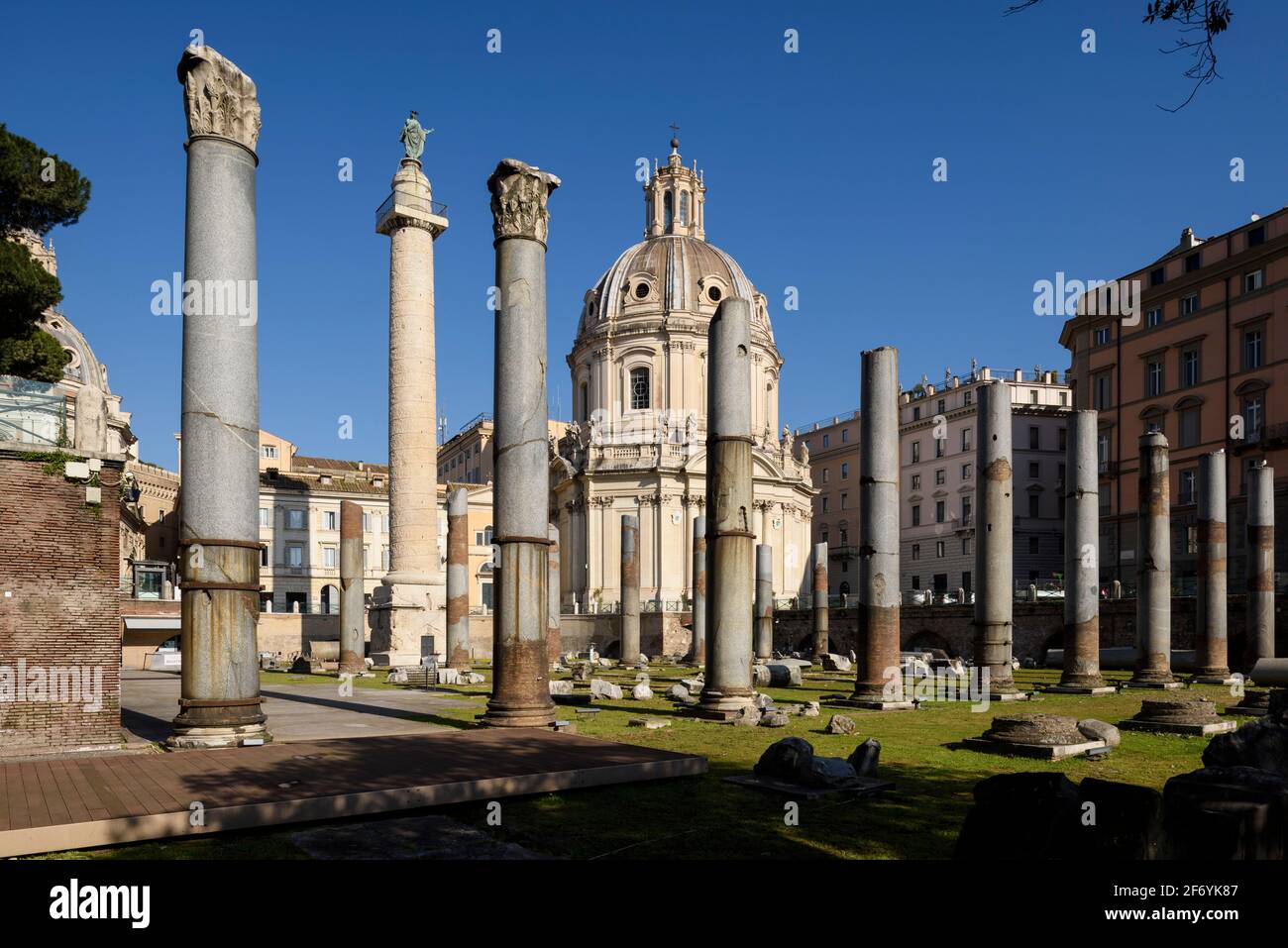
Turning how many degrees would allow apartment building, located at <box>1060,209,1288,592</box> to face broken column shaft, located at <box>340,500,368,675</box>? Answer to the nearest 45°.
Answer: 0° — it already faces it

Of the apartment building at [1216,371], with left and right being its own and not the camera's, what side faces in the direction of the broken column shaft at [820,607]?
front

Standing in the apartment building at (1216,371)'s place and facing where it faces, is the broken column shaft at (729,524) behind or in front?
in front

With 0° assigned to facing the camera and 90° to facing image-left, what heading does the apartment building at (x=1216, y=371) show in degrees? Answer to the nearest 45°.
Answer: approximately 45°

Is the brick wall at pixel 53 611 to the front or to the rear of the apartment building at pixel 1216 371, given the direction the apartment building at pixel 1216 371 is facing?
to the front

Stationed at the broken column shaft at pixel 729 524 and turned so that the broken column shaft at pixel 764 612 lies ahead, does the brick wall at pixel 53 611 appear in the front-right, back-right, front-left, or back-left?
back-left

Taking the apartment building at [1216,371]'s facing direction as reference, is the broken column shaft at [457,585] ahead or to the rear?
ahead

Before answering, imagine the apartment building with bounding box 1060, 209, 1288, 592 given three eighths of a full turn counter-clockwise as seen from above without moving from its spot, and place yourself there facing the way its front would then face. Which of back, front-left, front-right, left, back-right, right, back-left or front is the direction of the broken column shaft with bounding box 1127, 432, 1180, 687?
right

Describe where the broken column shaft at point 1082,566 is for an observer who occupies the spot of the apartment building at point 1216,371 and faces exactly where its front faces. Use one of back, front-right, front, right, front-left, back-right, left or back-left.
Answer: front-left

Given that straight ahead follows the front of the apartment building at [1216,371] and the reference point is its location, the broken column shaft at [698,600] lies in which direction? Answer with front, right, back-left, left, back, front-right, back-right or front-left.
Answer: front

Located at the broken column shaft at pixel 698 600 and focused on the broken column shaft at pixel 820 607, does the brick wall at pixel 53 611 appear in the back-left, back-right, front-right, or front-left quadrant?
back-right

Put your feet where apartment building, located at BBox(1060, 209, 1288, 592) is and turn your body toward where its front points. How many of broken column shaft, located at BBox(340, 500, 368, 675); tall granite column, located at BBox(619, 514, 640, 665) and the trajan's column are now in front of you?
3
